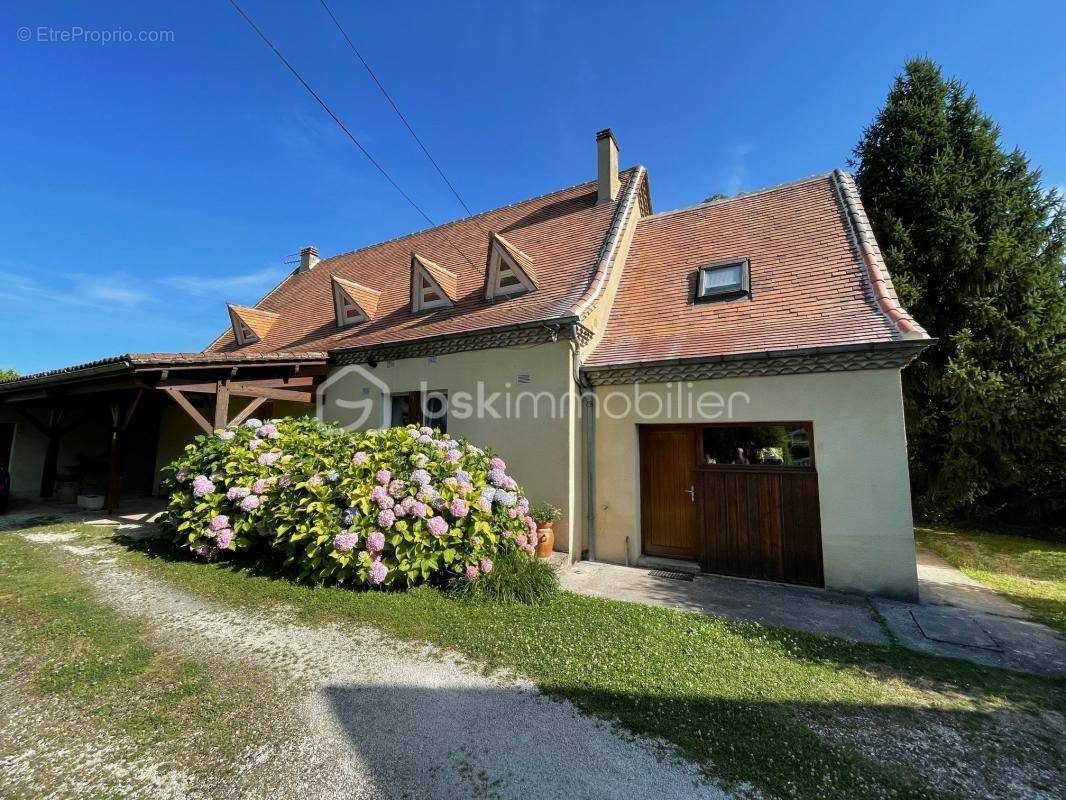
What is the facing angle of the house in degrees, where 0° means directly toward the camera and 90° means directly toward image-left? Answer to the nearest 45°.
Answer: approximately 45°

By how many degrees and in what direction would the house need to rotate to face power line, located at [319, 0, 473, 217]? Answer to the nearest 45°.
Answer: approximately 45° to its right

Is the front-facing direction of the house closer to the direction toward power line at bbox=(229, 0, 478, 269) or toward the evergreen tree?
the power line

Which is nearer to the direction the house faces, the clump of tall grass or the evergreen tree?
the clump of tall grass

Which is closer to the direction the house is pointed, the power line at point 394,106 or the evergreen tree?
the power line

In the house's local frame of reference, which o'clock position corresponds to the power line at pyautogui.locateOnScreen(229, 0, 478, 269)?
The power line is roughly at 1 o'clock from the house.

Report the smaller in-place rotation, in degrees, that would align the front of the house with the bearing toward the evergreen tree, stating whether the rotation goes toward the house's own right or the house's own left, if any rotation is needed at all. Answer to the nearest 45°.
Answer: approximately 135° to the house's own left

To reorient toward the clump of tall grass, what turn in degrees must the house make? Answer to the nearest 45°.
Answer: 0° — it already faces it
